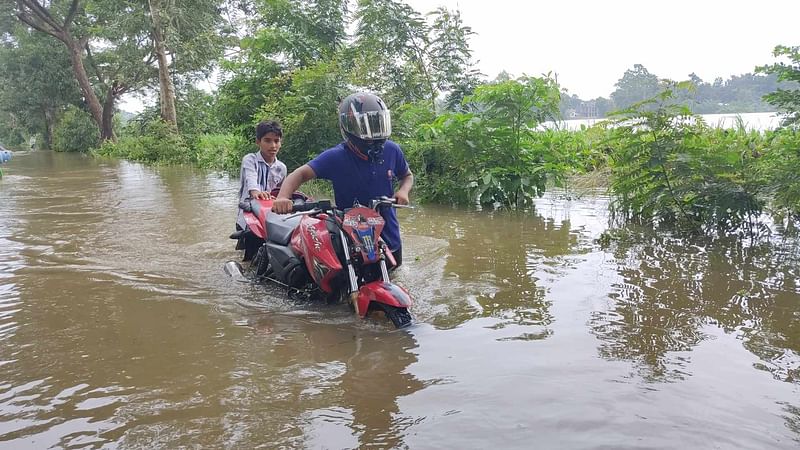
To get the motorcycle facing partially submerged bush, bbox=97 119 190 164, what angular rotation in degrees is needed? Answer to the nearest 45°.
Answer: approximately 135° to its left

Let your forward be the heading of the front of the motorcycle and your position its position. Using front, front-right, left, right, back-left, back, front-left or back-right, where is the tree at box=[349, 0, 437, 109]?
back-left

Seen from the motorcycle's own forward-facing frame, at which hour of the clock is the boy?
The boy is roughly at 7 o'clock from the motorcycle.

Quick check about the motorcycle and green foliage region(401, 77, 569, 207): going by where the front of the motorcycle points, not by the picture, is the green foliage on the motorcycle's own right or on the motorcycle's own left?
on the motorcycle's own left

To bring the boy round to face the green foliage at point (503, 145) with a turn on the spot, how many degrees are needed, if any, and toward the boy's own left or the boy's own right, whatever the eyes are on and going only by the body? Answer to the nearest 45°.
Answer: approximately 90° to the boy's own left

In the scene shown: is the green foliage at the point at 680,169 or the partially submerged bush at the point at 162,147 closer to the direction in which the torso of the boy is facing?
the green foliage

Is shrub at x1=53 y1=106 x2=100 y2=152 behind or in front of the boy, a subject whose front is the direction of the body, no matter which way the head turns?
behind

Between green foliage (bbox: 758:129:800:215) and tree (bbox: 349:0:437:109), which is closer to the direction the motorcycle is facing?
the green foliage

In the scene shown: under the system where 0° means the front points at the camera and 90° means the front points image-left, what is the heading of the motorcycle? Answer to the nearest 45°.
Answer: approximately 315°
